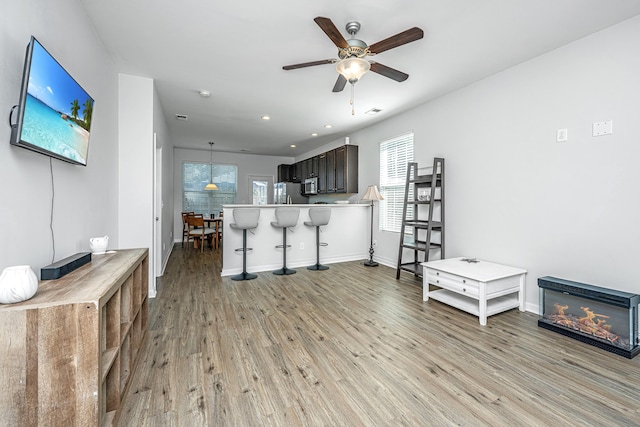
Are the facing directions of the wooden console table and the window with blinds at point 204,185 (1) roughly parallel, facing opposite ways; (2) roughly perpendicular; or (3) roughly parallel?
roughly perpendicular

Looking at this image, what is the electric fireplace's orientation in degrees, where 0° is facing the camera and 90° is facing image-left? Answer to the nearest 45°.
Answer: approximately 45°

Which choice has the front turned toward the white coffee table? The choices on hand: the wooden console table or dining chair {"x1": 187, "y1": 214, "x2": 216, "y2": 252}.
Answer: the wooden console table

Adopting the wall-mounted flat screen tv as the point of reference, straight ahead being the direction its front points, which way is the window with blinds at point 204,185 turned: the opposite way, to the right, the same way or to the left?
to the right

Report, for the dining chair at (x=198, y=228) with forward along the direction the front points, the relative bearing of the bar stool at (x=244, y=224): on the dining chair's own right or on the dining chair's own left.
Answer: on the dining chair's own right

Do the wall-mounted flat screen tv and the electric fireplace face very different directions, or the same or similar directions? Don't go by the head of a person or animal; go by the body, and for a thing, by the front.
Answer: very different directions

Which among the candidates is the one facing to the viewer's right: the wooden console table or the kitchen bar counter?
the wooden console table

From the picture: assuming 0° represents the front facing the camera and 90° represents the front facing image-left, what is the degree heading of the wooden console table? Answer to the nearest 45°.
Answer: approximately 270°

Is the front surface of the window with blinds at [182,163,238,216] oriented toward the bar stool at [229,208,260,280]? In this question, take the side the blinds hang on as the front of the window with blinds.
yes

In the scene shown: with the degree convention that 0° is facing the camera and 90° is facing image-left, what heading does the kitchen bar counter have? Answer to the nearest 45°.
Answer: approximately 0°

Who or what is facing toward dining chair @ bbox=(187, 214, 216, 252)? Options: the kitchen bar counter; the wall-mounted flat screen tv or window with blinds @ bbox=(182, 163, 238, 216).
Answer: the window with blinds

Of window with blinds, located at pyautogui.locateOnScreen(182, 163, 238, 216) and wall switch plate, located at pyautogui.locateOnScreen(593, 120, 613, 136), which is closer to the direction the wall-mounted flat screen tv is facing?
the wall switch plate

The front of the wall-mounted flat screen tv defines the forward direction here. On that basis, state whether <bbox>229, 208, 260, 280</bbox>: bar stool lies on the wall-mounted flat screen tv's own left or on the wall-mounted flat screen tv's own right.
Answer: on the wall-mounted flat screen tv's own left
